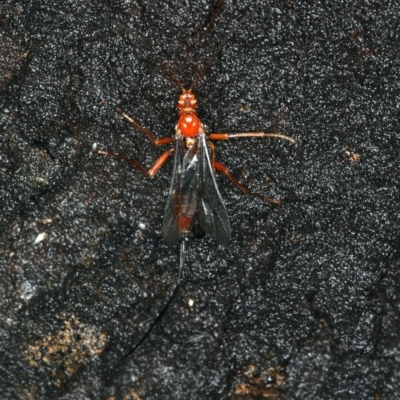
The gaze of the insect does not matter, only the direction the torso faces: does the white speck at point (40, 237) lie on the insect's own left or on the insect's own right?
on the insect's own left

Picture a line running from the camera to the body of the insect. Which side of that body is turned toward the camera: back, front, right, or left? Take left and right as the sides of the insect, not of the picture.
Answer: back
